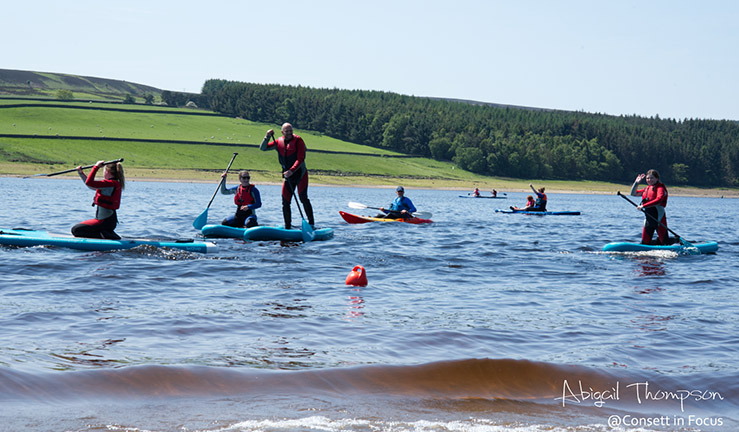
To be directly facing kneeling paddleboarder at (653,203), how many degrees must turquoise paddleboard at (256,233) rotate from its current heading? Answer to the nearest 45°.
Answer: approximately 180°

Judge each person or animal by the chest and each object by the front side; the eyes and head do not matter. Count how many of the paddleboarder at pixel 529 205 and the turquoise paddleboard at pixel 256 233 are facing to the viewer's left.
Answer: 2

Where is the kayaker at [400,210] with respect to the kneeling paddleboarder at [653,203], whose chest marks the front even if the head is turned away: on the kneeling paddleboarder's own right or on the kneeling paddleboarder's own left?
on the kneeling paddleboarder's own right

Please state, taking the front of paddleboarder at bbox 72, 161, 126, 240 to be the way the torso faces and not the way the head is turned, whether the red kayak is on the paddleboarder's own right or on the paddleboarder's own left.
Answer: on the paddleboarder's own right

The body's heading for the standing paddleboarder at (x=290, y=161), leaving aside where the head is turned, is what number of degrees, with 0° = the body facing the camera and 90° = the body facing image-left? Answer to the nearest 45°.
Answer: approximately 45°

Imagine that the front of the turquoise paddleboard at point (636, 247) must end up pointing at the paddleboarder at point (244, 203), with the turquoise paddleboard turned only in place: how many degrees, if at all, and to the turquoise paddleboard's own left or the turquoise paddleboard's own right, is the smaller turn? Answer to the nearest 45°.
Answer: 0° — it already faces them

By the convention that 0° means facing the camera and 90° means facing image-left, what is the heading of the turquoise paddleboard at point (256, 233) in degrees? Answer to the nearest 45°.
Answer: approximately 90°

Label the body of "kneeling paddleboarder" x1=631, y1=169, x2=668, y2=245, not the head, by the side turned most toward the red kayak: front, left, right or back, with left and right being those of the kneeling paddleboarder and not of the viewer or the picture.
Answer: right

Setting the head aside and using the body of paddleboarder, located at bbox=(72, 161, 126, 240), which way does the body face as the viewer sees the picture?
to the viewer's left

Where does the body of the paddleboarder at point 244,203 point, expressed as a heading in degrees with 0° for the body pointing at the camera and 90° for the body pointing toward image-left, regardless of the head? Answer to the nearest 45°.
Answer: approximately 45°

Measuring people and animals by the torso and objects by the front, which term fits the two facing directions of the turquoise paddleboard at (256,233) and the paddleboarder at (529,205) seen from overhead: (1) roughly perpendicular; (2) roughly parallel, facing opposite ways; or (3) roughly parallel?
roughly parallel

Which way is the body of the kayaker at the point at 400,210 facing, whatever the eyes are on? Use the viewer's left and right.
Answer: facing the viewer and to the left of the viewer

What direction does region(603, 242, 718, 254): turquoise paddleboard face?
to the viewer's left

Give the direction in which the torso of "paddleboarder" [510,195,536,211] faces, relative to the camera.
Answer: to the viewer's left
